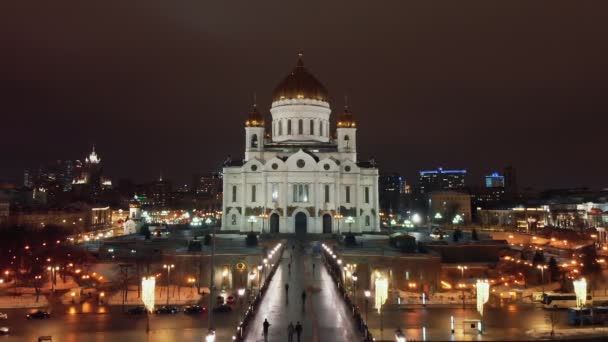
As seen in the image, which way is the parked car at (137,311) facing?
to the viewer's left

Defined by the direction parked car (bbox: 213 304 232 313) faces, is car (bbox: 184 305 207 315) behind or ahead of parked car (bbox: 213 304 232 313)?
ahead

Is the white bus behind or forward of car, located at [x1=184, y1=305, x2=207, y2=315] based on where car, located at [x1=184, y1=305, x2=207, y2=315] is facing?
behind

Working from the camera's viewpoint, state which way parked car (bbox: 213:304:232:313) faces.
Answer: facing to the left of the viewer

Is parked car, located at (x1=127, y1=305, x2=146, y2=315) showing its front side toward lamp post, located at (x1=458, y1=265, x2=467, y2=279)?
no

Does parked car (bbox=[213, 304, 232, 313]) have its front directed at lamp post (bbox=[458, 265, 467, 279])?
no

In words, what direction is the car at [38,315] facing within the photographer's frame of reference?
facing to the left of the viewer

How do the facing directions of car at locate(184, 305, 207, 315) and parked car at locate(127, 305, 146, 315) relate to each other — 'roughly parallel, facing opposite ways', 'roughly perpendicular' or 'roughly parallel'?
roughly parallel

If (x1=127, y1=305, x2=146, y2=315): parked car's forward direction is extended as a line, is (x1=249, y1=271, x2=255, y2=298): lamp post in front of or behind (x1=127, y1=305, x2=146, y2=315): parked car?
behind

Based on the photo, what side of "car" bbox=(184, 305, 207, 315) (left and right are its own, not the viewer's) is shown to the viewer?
left

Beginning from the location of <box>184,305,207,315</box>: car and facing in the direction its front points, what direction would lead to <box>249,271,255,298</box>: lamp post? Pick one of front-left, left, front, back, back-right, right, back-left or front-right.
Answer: back-right

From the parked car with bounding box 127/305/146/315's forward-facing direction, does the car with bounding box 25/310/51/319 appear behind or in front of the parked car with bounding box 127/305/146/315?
in front

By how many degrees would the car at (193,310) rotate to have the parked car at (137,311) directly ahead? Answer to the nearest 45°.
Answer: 0° — it already faces it

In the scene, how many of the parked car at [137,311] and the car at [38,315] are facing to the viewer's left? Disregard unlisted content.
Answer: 2

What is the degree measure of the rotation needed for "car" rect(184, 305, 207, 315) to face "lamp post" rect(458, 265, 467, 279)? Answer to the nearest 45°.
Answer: approximately 135° to its right
